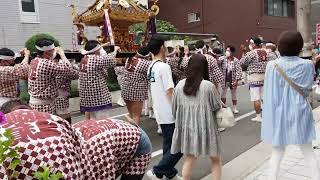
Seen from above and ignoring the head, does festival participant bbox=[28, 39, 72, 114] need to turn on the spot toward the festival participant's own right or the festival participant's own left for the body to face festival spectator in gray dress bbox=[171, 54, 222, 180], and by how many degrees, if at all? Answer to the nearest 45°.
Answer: approximately 90° to the festival participant's own right

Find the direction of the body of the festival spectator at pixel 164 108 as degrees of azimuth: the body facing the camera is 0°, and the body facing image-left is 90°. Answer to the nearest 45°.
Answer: approximately 225°

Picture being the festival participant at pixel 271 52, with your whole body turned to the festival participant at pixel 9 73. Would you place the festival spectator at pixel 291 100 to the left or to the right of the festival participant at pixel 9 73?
left

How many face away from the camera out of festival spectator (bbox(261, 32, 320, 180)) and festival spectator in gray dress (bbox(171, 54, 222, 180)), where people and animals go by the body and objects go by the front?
2

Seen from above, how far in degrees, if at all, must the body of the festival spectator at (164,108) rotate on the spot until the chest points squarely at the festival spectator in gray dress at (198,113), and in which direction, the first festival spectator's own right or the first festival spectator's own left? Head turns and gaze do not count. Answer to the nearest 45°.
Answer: approximately 90° to the first festival spectator's own right

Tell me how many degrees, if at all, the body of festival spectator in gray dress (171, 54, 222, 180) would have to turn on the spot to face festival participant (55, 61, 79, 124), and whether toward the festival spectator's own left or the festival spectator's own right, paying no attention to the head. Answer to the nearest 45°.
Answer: approximately 45° to the festival spectator's own left

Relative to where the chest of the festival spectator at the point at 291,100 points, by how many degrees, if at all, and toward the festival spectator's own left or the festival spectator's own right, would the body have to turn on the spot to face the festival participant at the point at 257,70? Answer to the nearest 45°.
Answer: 0° — they already face them

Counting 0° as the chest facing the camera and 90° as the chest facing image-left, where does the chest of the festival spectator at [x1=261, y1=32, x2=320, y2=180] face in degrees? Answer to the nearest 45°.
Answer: approximately 180°

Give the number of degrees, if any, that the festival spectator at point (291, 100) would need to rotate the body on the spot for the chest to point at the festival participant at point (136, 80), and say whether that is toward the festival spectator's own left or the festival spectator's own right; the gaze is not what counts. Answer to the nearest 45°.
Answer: approximately 45° to the festival spectator's own left

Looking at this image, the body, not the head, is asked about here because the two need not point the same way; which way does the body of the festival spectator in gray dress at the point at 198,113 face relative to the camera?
away from the camera

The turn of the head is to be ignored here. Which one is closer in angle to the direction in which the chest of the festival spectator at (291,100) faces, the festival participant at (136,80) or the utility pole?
the utility pole
